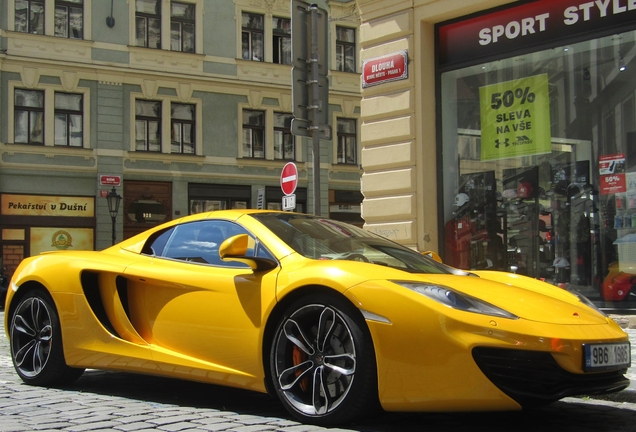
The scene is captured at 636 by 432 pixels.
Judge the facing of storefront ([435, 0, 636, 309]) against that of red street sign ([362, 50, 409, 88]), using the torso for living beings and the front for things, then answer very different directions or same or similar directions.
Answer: same or similar directions

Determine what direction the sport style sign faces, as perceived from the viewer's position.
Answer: facing the viewer and to the left of the viewer

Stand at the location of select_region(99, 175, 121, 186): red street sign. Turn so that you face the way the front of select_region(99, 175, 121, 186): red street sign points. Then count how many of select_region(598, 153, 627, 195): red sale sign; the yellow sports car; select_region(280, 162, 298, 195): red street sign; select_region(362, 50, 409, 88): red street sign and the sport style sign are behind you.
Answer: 0

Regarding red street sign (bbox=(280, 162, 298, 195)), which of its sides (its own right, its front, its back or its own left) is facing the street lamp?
right

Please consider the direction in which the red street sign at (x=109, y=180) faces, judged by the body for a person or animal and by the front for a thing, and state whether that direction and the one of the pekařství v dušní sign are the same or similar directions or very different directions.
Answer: same or similar directions

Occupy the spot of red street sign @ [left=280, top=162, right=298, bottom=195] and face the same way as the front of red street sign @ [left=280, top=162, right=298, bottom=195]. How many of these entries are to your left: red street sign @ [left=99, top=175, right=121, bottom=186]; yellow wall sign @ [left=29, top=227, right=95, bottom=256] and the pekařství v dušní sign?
0

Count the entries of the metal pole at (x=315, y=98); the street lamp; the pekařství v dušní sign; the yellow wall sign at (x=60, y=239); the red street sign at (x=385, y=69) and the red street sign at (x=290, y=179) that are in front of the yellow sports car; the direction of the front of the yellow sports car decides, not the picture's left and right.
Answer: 0

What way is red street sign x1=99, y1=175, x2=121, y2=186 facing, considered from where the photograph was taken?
facing the viewer

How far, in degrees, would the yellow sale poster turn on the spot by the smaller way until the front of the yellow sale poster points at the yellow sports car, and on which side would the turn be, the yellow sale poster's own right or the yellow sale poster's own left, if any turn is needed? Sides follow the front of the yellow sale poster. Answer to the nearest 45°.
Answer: approximately 45° to the yellow sale poster's own left

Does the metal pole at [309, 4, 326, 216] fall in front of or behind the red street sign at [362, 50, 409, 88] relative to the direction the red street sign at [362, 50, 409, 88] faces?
in front

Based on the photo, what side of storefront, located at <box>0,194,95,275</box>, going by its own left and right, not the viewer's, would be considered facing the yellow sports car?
front

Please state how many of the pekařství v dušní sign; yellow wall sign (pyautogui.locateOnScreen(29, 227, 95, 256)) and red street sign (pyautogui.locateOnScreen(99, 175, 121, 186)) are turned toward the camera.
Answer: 3

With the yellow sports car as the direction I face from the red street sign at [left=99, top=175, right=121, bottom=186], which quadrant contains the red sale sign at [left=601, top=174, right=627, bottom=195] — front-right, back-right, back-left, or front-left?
front-left

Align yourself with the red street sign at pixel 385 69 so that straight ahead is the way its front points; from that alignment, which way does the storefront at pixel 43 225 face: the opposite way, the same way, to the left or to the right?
to the left

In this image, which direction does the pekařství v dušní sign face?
toward the camera

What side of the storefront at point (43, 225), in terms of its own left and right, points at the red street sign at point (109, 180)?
left

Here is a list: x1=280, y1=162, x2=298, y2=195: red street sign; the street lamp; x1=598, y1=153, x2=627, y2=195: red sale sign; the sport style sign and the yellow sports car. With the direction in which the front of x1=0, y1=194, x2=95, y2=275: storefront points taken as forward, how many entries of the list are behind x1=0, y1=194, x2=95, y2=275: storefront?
0

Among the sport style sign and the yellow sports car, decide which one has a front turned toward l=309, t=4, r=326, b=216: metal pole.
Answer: the sport style sign
